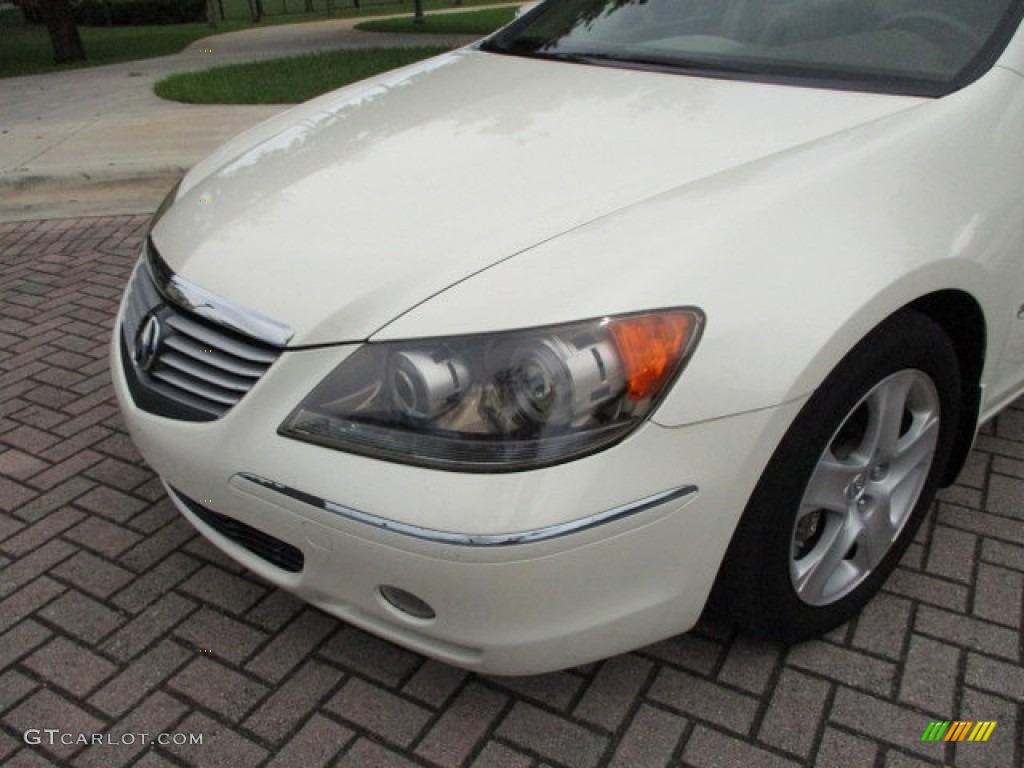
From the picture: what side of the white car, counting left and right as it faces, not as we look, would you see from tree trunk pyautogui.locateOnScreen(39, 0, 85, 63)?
right

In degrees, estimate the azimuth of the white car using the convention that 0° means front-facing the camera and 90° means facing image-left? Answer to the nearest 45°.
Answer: approximately 45°
